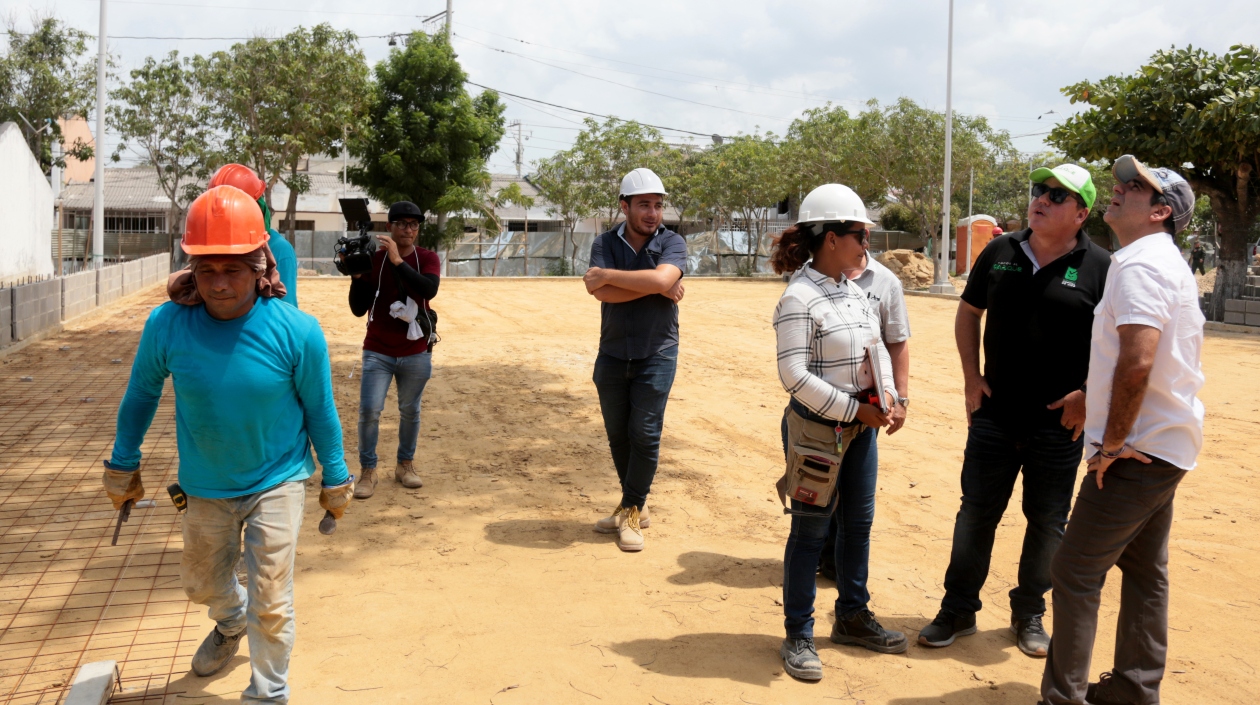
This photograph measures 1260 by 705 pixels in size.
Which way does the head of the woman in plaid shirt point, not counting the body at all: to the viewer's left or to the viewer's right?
to the viewer's right

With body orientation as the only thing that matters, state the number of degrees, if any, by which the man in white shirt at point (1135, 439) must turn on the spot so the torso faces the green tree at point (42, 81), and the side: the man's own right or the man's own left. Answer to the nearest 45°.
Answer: approximately 45° to the man's own right

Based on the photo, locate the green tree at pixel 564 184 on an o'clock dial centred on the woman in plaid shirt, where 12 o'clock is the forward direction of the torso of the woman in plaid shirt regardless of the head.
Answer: The green tree is roughly at 7 o'clock from the woman in plaid shirt.

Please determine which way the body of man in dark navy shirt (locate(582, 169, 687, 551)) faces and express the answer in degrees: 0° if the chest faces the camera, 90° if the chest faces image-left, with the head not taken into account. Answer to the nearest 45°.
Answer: approximately 0°

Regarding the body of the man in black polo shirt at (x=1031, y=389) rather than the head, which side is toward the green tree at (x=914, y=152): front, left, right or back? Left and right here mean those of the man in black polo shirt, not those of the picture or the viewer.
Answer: back

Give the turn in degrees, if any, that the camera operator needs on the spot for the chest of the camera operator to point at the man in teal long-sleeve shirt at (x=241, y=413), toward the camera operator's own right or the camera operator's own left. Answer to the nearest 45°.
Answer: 0° — they already face them

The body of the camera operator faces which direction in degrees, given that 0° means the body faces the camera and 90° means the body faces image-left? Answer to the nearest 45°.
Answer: approximately 0°

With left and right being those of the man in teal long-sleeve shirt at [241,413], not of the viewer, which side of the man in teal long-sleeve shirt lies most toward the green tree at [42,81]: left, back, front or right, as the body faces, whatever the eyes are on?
back

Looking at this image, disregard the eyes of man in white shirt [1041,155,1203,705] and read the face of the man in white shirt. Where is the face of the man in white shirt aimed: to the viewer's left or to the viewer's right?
to the viewer's left
